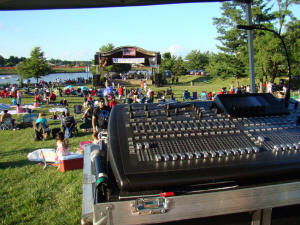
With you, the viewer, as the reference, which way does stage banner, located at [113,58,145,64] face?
facing the viewer

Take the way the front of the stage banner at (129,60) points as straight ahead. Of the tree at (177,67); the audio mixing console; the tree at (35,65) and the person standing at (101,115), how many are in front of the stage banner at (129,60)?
2

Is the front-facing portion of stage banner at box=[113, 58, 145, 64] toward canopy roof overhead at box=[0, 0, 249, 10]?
yes

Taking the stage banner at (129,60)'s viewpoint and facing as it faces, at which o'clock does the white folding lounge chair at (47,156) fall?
The white folding lounge chair is roughly at 12 o'clock from the stage banner.

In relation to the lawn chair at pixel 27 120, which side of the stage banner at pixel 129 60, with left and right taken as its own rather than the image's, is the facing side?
front

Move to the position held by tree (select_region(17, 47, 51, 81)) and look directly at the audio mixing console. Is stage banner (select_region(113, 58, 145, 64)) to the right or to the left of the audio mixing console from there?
left

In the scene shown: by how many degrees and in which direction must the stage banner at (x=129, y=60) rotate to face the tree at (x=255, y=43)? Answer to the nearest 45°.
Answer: approximately 90° to its left

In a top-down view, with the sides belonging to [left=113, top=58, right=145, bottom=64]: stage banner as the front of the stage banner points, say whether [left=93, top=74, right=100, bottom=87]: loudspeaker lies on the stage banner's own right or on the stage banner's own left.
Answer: on the stage banner's own right

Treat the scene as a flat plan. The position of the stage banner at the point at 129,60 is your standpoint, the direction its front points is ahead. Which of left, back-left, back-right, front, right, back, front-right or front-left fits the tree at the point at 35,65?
back-right

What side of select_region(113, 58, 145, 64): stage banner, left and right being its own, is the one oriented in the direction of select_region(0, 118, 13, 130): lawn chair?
front

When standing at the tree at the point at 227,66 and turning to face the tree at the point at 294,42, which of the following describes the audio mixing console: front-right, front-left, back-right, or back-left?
front-right

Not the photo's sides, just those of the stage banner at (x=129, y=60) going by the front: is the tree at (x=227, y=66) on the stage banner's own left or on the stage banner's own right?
on the stage banner's own left

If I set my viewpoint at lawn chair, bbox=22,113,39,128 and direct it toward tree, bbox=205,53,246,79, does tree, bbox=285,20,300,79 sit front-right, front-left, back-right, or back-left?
front-right

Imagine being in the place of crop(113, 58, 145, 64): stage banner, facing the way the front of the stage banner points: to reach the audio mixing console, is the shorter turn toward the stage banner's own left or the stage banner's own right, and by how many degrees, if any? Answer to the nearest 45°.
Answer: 0° — it already faces it
